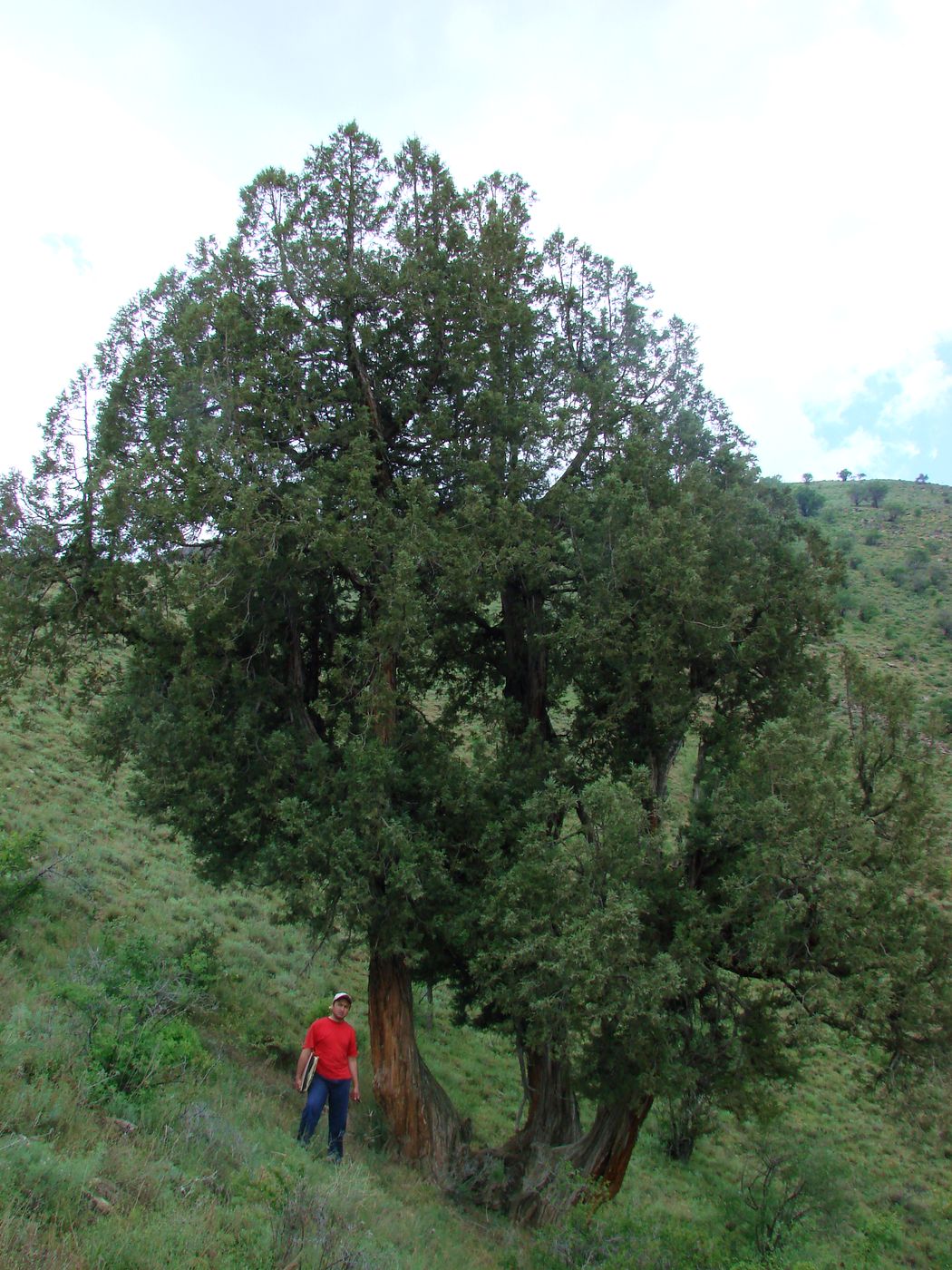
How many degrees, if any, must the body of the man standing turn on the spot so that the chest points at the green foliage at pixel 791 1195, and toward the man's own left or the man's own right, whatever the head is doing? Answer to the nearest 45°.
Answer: approximately 135° to the man's own left

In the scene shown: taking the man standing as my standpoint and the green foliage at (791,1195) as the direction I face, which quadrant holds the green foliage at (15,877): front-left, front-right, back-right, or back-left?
back-left

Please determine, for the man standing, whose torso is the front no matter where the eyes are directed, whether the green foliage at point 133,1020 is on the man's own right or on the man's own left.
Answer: on the man's own right

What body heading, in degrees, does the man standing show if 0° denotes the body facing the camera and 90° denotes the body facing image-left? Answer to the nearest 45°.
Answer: approximately 0°

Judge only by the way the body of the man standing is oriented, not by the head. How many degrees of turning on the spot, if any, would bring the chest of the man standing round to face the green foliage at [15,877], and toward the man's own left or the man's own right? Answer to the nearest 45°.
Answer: approximately 135° to the man's own right
